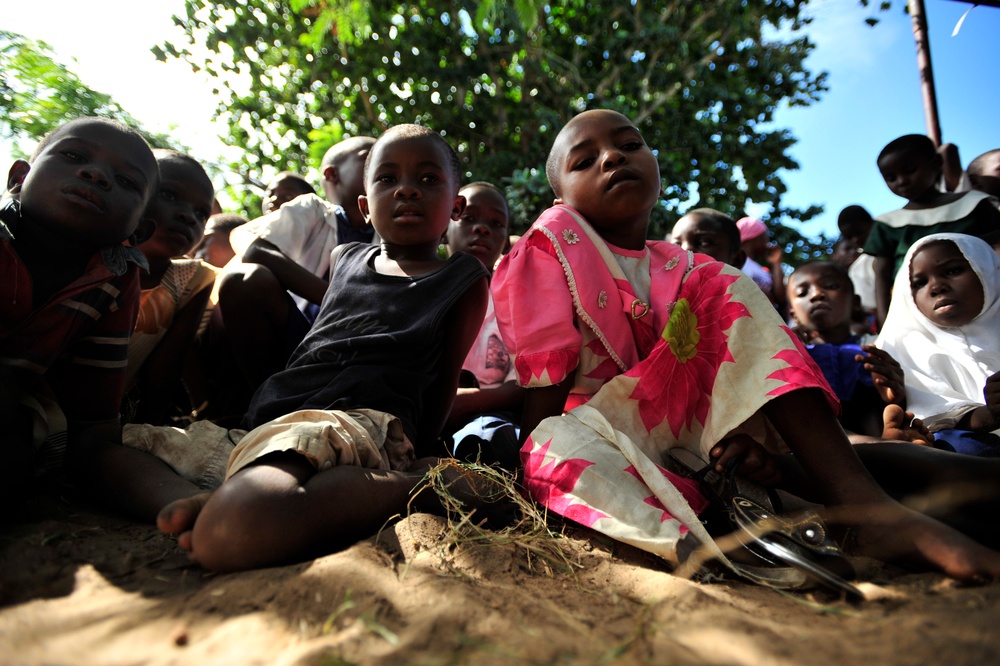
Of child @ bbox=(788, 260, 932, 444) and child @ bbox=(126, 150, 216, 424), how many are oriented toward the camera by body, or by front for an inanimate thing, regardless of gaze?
2

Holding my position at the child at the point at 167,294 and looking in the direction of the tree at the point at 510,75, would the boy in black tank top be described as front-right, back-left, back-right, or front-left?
back-right

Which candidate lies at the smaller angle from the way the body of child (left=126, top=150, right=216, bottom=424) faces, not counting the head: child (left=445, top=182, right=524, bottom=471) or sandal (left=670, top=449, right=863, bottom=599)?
the sandal

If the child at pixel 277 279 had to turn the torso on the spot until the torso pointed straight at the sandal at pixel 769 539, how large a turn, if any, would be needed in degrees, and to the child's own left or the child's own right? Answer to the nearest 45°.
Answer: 0° — they already face it

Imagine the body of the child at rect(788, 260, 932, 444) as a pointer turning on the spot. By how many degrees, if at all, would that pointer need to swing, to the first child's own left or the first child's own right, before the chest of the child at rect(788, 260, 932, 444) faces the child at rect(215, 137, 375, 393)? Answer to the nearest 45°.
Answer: approximately 45° to the first child's own right

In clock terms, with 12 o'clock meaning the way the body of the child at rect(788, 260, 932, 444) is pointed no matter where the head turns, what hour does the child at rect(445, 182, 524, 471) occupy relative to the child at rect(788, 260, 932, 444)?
the child at rect(445, 182, 524, 471) is roughly at 2 o'clock from the child at rect(788, 260, 932, 444).

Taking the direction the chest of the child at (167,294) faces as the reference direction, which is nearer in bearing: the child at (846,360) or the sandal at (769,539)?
the sandal

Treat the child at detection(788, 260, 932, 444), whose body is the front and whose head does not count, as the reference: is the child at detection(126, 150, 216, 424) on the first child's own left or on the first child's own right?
on the first child's own right
